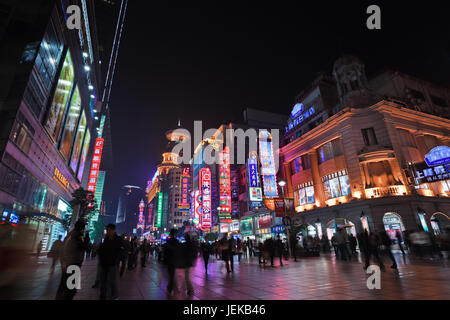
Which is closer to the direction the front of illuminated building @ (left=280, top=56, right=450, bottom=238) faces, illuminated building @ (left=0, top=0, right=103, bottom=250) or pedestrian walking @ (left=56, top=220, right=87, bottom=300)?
the pedestrian walking

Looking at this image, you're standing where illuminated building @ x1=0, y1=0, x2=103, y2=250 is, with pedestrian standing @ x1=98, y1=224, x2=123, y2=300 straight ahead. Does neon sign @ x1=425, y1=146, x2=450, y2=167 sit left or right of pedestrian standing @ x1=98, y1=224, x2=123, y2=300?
left

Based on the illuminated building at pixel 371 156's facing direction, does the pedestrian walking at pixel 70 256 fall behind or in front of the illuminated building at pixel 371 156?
in front

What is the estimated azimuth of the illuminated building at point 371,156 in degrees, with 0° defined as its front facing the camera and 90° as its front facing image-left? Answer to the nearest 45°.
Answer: approximately 0°

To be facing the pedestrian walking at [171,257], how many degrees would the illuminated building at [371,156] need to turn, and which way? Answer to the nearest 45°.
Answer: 0° — it already faces them

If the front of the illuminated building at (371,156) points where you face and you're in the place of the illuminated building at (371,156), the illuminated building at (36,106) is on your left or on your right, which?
on your right

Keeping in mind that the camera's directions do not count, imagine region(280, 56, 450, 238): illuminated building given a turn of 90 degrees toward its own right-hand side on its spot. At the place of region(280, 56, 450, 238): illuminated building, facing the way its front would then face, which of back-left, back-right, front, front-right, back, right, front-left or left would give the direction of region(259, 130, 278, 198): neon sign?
front

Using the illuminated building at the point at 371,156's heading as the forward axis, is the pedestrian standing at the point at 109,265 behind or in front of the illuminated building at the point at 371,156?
in front
